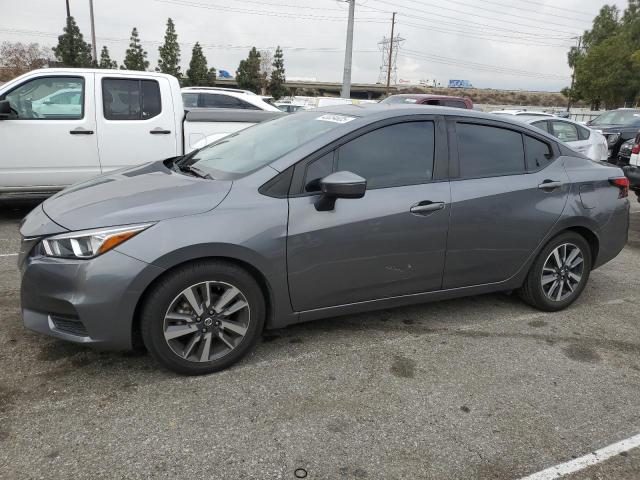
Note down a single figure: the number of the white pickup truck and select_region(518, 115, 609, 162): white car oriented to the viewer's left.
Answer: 2

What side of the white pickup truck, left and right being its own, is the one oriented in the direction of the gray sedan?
left

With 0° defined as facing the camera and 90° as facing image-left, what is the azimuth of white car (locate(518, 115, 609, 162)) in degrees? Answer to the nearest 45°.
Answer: approximately 90°

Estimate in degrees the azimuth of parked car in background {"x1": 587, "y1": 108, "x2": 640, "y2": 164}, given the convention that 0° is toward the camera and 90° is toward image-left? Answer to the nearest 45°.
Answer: approximately 45°

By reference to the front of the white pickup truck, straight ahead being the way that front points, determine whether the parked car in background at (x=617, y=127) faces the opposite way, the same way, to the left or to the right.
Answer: the same way

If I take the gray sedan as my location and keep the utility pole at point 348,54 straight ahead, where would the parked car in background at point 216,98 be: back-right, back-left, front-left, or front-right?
front-left

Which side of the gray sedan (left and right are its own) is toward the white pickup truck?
right

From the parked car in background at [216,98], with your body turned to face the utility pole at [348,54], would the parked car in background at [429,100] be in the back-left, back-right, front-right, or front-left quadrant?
front-right

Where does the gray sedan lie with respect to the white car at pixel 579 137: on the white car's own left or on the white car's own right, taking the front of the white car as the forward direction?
on the white car's own left

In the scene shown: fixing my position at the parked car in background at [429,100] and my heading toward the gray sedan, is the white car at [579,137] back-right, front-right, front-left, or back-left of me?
front-left

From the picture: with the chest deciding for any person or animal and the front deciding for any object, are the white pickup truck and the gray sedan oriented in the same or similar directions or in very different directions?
same or similar directions

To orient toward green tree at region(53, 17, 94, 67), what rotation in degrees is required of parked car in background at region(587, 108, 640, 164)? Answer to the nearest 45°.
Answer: approximately 45° to its right

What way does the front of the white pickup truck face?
to the viewer's left

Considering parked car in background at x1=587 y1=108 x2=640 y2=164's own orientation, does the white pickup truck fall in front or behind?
in front

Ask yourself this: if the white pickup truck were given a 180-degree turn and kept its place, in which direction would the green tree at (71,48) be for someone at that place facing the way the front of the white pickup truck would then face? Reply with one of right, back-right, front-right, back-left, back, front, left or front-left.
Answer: left
